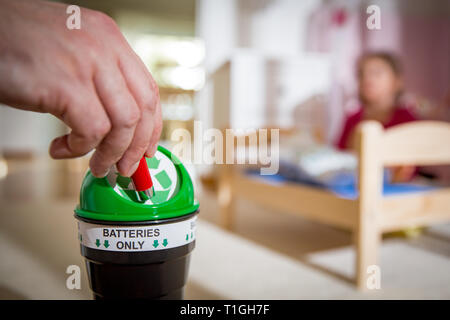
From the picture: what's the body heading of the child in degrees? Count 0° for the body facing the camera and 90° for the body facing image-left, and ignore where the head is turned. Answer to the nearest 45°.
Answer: approximately 45°
